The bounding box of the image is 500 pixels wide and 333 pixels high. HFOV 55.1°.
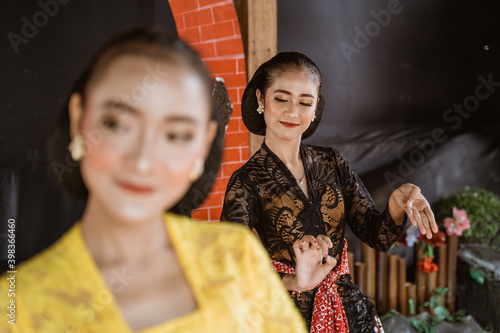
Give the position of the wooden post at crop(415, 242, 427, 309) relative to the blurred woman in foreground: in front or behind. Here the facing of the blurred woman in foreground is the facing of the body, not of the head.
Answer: behind

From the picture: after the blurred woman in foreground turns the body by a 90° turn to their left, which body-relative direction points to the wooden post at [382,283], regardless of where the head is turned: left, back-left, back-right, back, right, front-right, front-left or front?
front-left

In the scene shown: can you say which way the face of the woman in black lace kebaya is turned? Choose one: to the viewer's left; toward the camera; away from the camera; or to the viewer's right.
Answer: toward the camera

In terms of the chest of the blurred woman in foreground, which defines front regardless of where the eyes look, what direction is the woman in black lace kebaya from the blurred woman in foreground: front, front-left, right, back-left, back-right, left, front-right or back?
back-left

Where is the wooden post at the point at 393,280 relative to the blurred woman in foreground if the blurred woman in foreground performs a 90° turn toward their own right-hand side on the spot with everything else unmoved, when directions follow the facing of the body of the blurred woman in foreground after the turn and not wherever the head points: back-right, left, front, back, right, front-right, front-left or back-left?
back-right

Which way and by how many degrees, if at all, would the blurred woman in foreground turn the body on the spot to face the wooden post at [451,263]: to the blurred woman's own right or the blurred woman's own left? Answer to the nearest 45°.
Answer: approximately 135° to the blurred woman's own left

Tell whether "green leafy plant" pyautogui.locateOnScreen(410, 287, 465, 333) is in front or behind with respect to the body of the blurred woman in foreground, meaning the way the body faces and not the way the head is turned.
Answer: behind

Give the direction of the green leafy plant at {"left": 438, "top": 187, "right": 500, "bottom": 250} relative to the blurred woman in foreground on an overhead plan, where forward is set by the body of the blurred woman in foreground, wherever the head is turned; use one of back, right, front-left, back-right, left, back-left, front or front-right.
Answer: back-left

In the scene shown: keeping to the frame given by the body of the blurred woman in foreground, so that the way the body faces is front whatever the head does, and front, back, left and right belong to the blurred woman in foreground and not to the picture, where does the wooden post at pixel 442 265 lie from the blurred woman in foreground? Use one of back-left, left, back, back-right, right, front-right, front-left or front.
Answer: back-left

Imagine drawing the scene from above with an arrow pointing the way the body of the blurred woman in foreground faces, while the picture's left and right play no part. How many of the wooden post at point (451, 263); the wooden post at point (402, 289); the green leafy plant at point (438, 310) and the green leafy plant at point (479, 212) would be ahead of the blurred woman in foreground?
0

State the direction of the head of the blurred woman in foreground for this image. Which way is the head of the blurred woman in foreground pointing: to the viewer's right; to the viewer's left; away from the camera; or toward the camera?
toward the camera

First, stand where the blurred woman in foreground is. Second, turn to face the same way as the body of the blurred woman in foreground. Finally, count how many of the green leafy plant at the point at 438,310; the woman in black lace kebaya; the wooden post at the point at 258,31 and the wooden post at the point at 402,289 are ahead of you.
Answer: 0

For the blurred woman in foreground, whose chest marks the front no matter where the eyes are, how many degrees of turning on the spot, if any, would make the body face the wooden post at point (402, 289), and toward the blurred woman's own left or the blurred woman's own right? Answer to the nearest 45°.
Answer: approximately 135° to the blurred woman's own left

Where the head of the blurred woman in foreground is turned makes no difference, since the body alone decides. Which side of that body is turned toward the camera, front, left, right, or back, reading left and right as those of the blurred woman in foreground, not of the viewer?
front

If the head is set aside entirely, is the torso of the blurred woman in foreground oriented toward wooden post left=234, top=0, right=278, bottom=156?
no
